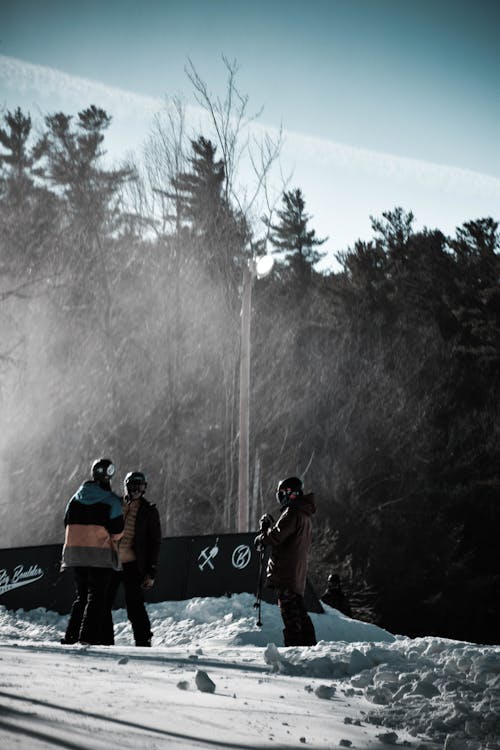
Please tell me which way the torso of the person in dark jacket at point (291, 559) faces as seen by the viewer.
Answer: to the viewer's left

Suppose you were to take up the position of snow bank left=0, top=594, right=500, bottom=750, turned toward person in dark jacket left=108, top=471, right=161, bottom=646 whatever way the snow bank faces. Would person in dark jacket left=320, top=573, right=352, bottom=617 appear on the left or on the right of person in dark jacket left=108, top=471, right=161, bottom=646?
right

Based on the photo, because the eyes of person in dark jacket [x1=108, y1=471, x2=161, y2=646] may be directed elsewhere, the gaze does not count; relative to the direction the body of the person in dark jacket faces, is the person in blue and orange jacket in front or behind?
in front

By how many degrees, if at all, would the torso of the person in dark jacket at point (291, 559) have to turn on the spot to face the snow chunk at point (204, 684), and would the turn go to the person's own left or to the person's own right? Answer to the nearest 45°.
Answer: approximately 90° to the person's own left

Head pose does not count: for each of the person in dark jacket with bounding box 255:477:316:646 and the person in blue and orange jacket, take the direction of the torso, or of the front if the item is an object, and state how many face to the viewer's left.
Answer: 1

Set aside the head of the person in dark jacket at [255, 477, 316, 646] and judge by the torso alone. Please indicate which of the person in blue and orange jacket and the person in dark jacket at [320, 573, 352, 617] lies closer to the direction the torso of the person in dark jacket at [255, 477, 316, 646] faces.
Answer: the person in blue and orange jacket

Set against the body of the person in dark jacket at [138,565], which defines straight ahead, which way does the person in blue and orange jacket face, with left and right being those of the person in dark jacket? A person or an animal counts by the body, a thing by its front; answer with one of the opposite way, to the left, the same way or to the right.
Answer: the opposite way

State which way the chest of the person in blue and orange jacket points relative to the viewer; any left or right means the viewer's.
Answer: facing away from the viewer and to the right of the viewer

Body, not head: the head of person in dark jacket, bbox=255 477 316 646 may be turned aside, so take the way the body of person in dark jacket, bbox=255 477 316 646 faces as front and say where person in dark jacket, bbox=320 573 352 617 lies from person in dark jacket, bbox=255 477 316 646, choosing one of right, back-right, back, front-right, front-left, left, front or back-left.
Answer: right

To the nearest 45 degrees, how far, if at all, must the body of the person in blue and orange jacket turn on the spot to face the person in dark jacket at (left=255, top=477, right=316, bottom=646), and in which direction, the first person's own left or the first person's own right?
approximately 45° to the first person's own right
